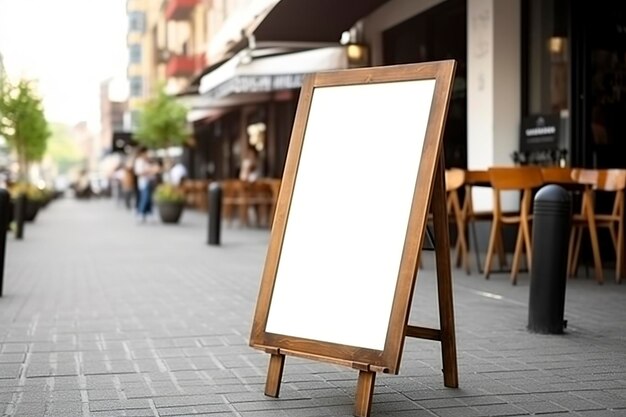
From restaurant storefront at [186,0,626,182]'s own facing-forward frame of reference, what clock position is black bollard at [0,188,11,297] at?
The black bollard is roughly at 12 o'clock from the restaurant storefront.

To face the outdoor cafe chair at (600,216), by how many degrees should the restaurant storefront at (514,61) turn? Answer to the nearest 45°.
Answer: approximately 45° to its left

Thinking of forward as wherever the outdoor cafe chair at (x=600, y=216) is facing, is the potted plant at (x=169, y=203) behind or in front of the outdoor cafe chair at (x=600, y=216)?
in front

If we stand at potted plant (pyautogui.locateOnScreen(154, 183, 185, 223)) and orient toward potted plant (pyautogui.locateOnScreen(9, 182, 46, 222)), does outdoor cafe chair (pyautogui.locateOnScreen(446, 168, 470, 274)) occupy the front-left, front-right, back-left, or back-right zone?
back-left

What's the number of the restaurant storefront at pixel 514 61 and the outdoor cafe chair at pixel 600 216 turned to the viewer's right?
0

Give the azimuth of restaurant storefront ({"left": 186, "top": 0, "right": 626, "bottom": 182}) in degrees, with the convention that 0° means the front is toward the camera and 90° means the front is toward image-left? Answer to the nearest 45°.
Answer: approximately 45°

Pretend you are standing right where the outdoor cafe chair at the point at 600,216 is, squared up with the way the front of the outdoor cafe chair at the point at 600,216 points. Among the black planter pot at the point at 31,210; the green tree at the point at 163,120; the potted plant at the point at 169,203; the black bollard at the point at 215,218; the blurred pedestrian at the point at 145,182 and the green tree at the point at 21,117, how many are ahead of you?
6

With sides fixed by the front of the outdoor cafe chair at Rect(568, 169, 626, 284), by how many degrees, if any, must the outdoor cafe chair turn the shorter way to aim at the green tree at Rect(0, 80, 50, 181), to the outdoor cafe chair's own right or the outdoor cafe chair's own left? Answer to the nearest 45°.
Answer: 0° — it already faces it

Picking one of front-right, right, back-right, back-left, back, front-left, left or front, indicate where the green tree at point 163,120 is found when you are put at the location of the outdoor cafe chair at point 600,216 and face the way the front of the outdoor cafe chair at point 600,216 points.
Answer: front

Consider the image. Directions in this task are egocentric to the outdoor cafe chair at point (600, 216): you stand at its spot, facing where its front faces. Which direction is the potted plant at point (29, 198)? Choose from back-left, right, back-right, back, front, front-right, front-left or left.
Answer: front

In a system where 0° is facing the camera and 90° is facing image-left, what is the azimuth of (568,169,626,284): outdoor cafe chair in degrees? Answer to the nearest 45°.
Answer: approximately 135°

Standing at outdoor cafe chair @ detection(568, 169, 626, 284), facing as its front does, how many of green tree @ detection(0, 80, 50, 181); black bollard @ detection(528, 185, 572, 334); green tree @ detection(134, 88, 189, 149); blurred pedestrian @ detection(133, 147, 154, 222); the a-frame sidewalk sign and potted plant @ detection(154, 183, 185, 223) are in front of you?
4

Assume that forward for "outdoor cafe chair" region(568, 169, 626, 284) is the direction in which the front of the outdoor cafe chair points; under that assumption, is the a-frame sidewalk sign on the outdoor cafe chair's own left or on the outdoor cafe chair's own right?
on the outdoor cafe chair's own left

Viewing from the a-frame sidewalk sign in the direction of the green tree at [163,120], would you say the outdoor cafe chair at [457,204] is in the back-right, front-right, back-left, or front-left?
front-right

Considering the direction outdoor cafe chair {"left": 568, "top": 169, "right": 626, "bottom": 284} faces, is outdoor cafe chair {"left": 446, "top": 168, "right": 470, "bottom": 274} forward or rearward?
forward

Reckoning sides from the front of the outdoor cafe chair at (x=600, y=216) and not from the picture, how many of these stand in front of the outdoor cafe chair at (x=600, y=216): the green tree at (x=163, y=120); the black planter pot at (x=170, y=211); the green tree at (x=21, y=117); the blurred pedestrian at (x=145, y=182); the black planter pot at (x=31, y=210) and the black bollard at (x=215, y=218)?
6

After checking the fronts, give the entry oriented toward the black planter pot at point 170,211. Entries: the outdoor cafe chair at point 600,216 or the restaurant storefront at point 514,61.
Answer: the outdoor cafe chair
